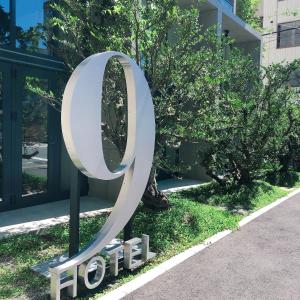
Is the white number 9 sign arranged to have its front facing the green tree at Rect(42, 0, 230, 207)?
no

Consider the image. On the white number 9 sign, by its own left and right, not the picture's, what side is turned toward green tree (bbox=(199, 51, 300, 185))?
left

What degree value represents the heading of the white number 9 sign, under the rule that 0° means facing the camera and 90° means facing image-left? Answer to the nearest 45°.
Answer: approximately 315°

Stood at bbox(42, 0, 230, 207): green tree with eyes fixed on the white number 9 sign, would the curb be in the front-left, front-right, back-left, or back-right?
front-left
